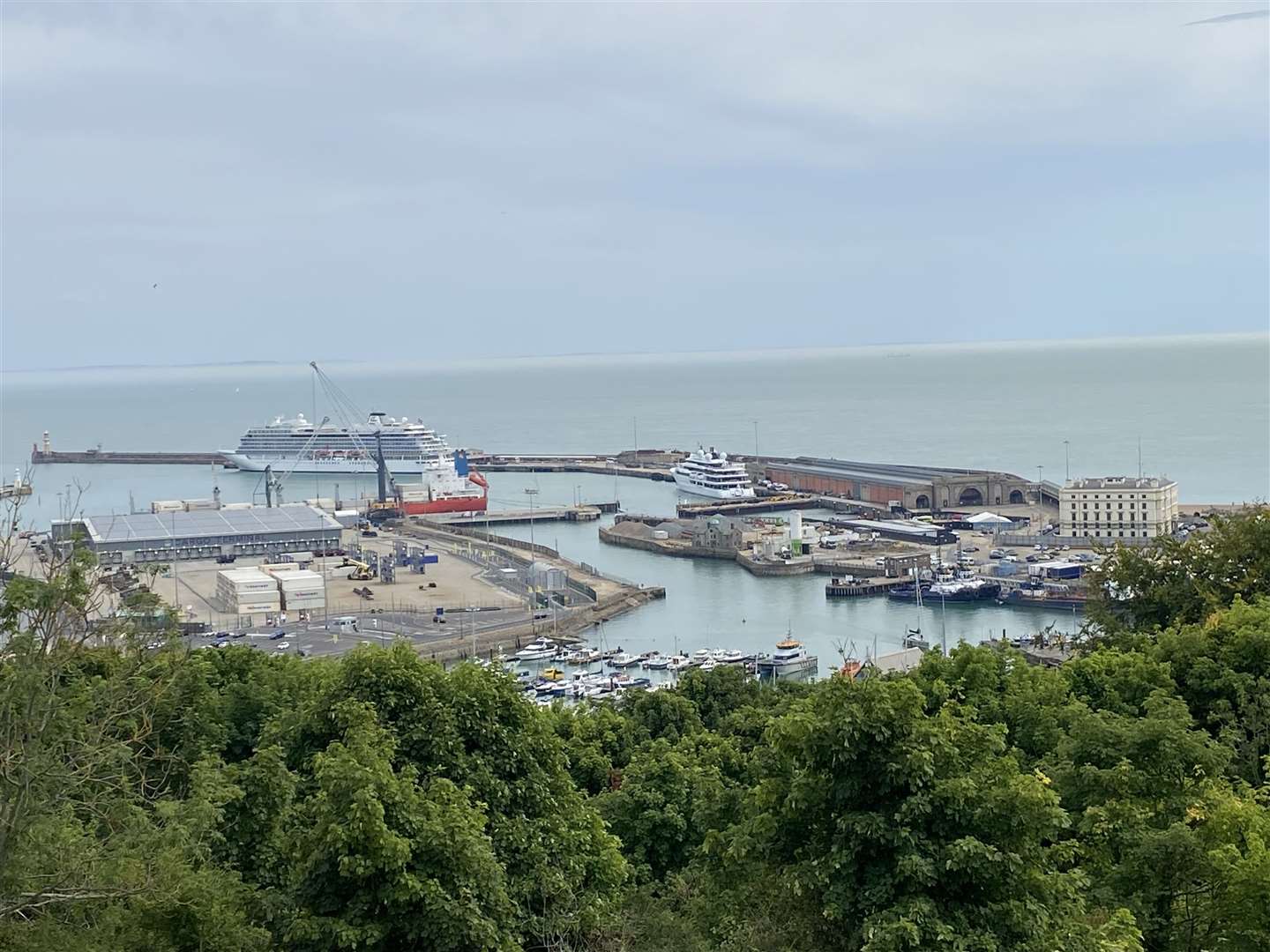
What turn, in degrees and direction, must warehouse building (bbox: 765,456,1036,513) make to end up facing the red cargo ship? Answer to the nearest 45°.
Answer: approximately 135° to its right

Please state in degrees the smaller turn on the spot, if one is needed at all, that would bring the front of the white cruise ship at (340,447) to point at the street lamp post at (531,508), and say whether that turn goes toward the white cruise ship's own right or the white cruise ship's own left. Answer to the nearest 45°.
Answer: approximately 90° to the white cruise ship's own left

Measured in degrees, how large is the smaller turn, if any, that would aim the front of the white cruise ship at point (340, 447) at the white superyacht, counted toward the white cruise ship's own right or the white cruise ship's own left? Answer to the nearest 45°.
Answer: approximately 135° to the white cruise ship's own left

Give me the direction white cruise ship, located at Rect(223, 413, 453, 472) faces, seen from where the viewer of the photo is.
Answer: facing to the left of the viewer

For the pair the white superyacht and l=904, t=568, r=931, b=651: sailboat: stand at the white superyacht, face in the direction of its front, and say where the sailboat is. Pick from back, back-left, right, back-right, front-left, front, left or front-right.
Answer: back-left

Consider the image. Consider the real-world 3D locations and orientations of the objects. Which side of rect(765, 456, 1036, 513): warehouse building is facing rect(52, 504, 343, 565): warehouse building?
right
